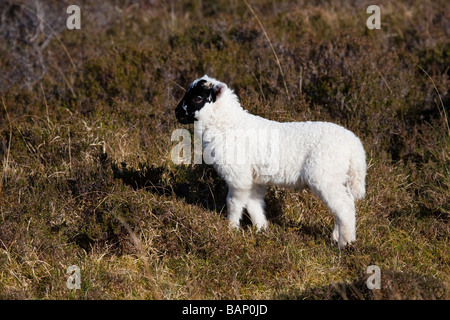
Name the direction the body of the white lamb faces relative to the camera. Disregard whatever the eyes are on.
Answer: to the viewer's left
